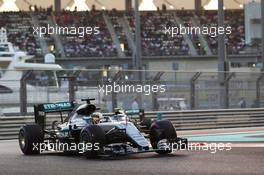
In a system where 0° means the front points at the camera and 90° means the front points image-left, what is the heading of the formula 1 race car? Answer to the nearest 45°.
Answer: approximately 315°
